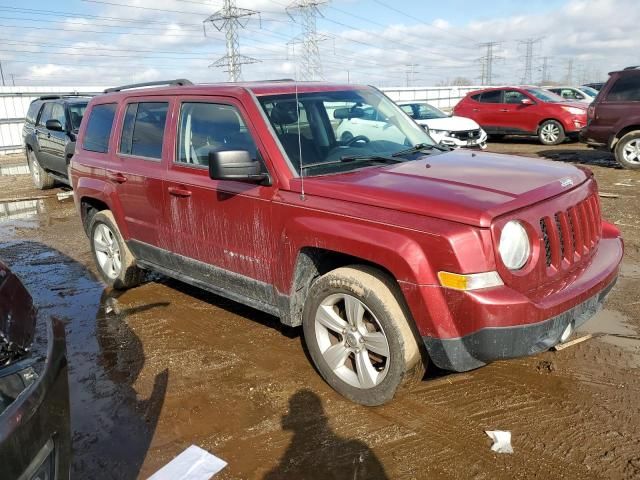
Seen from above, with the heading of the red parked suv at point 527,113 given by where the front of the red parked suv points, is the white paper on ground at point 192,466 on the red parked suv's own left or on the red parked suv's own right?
on the red parked suv's own right

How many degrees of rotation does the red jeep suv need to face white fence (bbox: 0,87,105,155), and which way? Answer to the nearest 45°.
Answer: approximately 180°

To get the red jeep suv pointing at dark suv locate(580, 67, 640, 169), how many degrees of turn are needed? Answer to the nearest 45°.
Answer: approximately 90° to its left

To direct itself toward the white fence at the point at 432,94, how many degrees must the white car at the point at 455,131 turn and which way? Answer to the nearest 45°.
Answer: approximately 135° to its left

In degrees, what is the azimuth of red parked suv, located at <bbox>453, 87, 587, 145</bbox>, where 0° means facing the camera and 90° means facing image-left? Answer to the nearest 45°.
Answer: approximately 315°

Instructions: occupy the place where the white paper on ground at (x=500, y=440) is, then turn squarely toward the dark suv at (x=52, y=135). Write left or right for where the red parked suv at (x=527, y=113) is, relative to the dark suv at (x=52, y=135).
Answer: right

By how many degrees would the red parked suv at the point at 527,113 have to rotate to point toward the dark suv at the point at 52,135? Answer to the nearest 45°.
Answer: approximately 90° to its right

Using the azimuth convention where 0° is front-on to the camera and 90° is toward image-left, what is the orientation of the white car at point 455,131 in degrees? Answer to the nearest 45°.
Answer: approximately 315°
